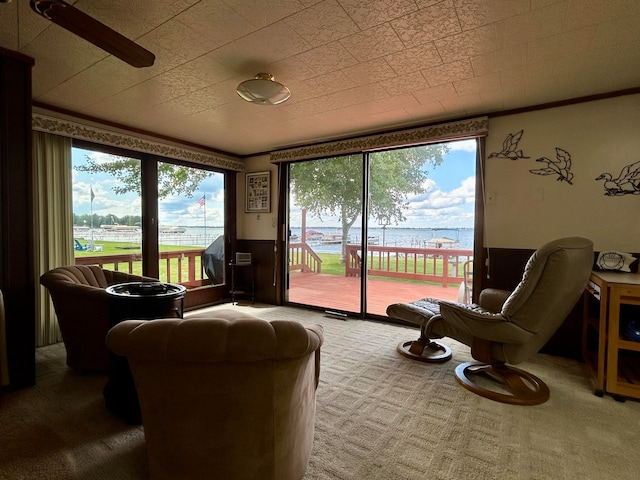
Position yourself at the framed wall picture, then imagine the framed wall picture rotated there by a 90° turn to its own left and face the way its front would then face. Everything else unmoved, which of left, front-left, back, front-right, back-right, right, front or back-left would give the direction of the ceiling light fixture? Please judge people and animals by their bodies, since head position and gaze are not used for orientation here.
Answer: front-right

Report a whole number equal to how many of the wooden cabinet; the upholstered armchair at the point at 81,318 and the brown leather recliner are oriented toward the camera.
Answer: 1

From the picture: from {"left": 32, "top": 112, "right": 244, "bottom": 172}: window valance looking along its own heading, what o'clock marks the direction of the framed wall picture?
The framed wall picture is roughly at 10 o'clock from the window valance.

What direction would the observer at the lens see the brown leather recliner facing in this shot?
facing away from the viewer and to the left of the viewer

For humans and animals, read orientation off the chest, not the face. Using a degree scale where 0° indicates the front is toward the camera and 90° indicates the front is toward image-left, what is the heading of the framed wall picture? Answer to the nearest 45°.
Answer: approximately 45°

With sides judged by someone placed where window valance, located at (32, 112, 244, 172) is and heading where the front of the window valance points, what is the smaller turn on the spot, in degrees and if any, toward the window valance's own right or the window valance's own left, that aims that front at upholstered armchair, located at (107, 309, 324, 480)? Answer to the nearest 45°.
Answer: approximately 45° to the window valance's own right

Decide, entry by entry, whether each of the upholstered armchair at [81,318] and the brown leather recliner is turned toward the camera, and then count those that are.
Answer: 0

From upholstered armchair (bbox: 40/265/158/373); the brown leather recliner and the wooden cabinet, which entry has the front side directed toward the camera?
the wooden cabinet
